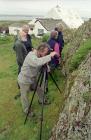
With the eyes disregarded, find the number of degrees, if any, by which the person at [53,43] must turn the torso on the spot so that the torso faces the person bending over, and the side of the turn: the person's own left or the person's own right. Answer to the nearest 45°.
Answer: approximately 45° to the person's own right

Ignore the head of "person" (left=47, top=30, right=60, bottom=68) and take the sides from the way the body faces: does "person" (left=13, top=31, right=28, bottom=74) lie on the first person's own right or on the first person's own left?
on the first person's own right

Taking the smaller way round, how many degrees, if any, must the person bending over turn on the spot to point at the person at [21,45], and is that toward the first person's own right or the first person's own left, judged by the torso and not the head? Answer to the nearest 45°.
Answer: approximately 90° to the first person's own left

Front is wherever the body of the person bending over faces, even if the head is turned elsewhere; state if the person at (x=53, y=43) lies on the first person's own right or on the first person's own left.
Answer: on the first person's own left

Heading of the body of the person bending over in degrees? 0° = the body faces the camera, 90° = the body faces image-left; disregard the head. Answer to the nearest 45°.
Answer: approximately 270°

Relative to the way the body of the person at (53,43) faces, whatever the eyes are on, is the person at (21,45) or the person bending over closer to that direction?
the person bending over
